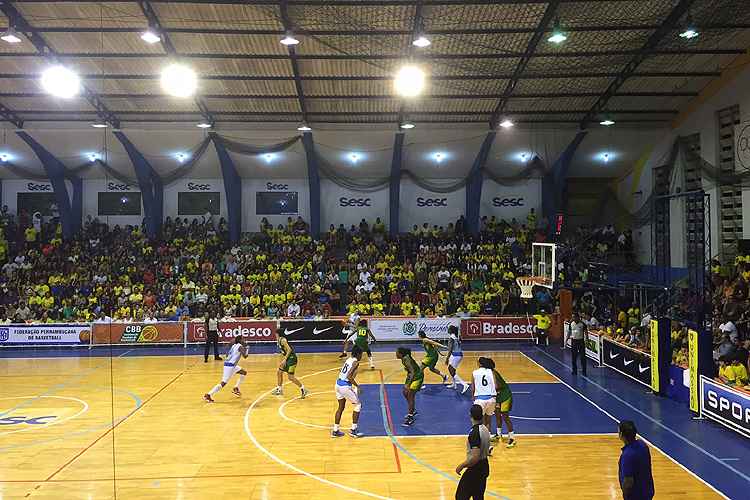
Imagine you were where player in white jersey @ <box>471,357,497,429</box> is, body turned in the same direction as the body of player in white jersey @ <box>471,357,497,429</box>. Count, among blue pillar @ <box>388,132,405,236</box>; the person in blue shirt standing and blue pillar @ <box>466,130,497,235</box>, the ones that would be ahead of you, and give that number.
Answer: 2

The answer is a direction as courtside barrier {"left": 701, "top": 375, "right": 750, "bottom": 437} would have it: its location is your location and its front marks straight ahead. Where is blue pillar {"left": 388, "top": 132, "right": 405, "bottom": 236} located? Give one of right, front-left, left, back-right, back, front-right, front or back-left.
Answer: right

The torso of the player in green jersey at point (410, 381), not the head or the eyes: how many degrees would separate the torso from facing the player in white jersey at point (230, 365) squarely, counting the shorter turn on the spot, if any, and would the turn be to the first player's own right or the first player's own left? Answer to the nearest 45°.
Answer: approximately 45° to the first player's own right

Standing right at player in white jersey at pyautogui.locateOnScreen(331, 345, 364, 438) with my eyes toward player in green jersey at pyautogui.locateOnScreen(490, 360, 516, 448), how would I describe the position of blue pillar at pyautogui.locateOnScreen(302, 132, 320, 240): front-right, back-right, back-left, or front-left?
back-left

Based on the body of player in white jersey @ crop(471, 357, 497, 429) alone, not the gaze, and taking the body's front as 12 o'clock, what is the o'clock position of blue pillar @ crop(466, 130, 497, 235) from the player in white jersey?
The blue pillar is roughly at 12 o'clock from the player in white jersey.

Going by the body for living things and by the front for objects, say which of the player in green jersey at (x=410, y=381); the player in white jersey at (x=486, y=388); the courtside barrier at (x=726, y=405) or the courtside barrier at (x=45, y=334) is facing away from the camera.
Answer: the player in white jersey

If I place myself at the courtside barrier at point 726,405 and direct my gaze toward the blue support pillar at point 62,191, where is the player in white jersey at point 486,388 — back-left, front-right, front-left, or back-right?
front-left

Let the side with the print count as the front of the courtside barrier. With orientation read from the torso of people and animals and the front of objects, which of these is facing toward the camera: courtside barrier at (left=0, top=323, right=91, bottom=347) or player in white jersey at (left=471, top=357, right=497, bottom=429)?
the courtside barrier

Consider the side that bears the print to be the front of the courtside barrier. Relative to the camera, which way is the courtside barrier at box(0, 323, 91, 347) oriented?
toward the camera

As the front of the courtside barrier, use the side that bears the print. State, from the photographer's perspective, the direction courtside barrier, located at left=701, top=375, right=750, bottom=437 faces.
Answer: facing the viewer and to the left of the viewer

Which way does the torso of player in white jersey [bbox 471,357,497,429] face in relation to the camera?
away from the camera

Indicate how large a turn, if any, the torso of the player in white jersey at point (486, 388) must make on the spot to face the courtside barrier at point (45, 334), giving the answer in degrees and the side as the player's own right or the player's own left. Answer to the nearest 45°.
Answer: approximately 45° to the player's own left

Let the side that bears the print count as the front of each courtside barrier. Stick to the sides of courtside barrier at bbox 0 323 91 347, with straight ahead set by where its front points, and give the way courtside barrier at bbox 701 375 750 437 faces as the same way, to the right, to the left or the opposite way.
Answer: to the right

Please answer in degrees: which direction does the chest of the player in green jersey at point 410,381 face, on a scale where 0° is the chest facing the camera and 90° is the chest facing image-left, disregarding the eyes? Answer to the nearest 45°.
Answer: approximately 90°
